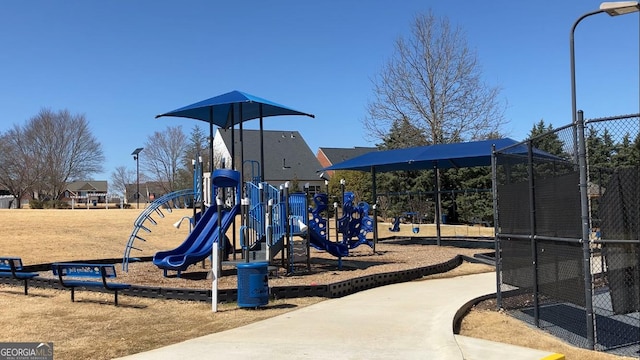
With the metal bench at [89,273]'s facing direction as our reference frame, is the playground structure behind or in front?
in front

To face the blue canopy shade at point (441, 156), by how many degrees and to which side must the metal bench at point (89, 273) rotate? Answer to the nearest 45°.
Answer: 0° — it already faces it

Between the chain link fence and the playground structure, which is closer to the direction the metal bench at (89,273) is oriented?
the playground structure

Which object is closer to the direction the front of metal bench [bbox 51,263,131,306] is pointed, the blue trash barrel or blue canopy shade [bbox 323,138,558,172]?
the blue canopy shade

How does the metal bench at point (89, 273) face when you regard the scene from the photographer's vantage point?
facing away from the viewer and to the right of the viewer

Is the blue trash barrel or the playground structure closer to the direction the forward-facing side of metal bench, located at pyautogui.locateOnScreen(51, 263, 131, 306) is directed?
the playground structure

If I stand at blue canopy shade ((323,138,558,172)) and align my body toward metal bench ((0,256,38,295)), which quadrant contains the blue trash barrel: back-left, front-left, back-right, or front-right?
front-left

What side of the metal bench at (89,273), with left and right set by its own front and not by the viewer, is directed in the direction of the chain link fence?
right

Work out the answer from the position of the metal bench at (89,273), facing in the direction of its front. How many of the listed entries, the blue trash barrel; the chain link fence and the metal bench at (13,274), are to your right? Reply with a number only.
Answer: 2

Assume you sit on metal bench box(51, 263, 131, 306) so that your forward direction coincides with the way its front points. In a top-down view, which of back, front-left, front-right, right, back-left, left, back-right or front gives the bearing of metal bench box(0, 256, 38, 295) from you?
left

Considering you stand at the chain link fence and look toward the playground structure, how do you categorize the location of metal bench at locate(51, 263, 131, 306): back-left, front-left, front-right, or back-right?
front-left

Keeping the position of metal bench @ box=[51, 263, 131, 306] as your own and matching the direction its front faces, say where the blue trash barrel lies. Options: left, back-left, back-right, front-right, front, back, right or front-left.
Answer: right
